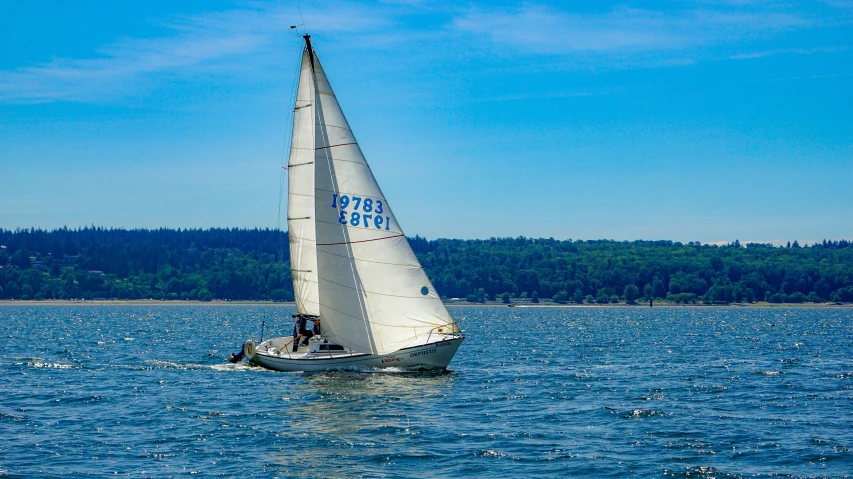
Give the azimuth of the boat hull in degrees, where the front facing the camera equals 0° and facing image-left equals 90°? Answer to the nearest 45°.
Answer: approximately 270°

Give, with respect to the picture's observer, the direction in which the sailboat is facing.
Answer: facing to the right of the viewer
